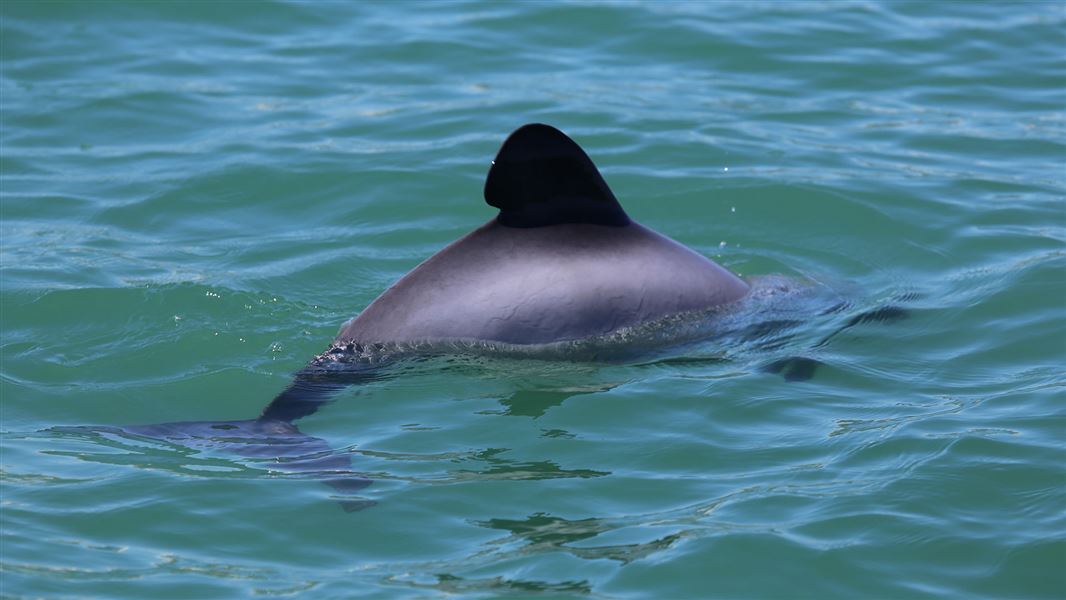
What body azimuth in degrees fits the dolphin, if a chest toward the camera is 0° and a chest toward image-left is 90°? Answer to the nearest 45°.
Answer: approximately 225°
